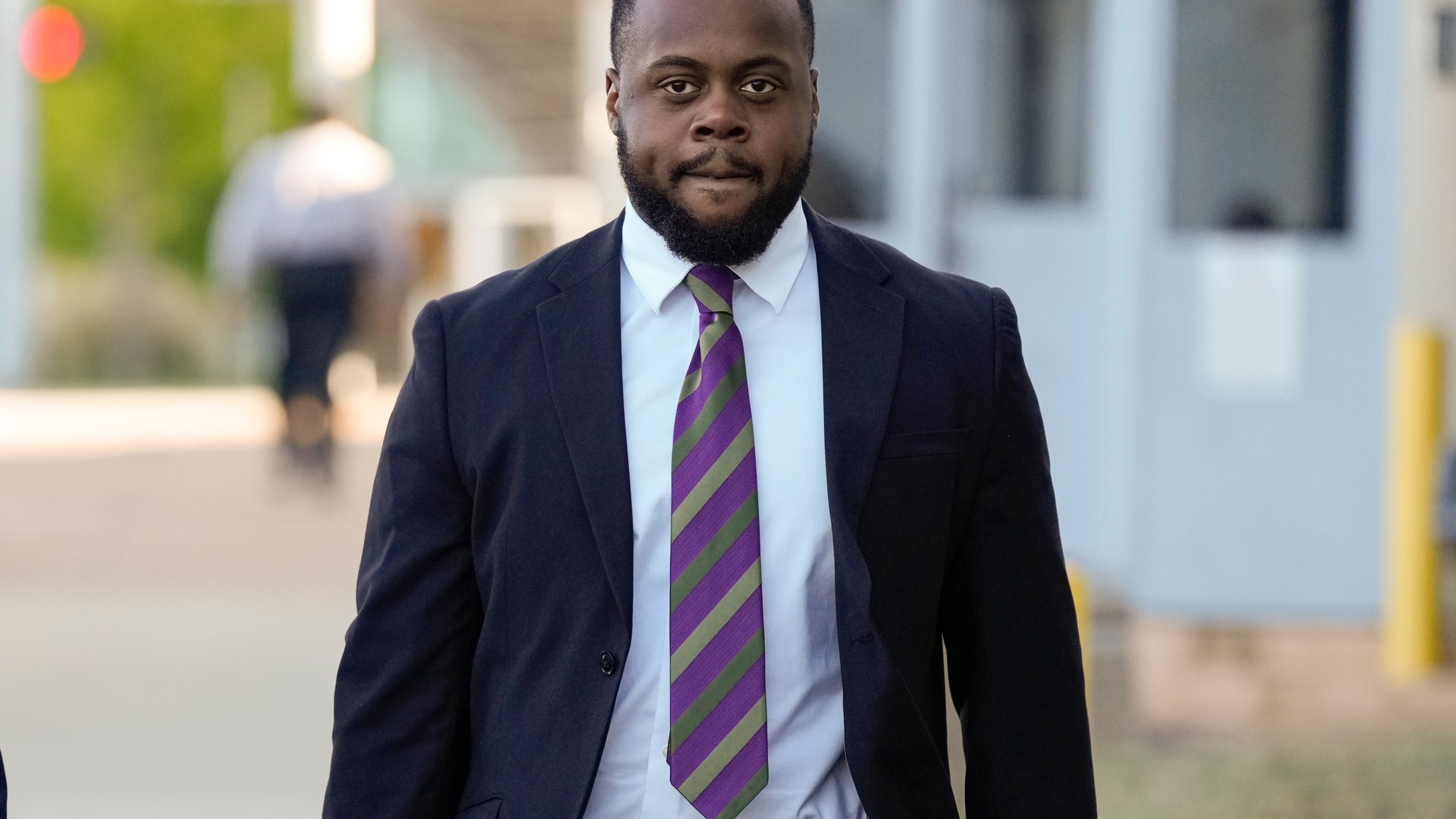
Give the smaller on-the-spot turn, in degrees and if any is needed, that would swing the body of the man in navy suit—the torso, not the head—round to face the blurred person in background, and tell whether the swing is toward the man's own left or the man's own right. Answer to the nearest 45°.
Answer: approximately 180°

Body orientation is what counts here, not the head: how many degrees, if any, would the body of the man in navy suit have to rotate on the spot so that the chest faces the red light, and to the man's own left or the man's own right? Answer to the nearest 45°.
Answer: approximately 180°

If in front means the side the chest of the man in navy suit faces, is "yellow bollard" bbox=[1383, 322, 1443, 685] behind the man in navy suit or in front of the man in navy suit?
behind
